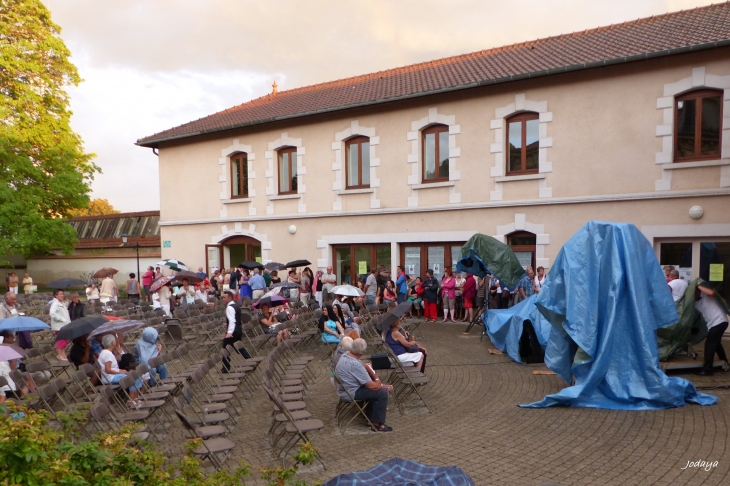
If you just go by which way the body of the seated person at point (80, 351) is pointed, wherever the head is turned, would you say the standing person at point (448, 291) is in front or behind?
in front

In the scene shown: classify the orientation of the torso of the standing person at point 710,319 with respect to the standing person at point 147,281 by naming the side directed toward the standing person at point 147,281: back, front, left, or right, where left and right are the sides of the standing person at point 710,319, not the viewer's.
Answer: front

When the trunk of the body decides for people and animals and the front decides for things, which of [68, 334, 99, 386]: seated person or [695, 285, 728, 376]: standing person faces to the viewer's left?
the standing person

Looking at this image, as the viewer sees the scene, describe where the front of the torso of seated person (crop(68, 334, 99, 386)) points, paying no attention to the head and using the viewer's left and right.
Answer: facing to the right of the viewer

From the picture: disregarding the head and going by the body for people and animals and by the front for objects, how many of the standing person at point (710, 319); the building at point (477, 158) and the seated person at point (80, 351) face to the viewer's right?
1

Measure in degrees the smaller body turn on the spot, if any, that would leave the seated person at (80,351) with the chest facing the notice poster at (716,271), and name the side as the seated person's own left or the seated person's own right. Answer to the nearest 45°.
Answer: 0° — they already face it

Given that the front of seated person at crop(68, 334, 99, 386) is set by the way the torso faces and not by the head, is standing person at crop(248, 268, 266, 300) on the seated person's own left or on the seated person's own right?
on the seated person's own left

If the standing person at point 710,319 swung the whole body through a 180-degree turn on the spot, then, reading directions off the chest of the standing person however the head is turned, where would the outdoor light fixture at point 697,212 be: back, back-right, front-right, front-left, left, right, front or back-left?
left

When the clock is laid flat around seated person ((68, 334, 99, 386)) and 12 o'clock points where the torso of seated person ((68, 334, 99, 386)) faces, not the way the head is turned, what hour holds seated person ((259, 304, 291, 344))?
seated person ((259, 304, 291, 344)) is roughly at 11 o'clock from seated person ((68, 334, 99, 386)).

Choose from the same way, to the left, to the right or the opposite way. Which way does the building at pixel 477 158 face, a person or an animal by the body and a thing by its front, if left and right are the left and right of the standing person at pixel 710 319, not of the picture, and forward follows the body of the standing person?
to the left

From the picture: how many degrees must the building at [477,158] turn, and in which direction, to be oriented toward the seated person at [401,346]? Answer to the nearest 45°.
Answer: approximately 45° to its left

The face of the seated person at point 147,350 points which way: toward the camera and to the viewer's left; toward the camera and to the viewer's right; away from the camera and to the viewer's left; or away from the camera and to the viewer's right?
away from the camera and to the viewer's right

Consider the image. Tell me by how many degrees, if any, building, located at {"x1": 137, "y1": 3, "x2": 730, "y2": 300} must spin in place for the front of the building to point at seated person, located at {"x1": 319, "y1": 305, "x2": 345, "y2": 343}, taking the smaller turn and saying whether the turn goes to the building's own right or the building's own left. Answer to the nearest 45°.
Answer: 0° — it already faces them

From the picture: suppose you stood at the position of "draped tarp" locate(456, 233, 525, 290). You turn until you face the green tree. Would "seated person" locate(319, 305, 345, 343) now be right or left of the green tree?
left

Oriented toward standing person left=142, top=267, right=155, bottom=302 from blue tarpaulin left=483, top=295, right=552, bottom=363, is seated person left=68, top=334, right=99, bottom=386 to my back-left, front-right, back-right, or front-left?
front-left

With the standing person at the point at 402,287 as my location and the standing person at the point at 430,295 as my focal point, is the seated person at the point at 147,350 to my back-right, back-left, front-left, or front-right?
back-right

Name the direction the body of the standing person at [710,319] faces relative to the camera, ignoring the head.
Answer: to the viewer's left

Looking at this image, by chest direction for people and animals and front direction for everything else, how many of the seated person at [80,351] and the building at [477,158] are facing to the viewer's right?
1

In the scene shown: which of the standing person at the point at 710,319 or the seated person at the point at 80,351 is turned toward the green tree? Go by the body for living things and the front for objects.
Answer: the standing person

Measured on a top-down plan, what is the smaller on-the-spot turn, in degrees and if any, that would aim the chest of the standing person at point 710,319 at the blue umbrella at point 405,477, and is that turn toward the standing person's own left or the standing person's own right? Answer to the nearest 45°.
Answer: approximately 90° to the standing person's own left

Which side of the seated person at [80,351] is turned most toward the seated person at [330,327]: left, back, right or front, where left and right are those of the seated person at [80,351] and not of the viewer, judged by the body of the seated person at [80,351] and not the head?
front
